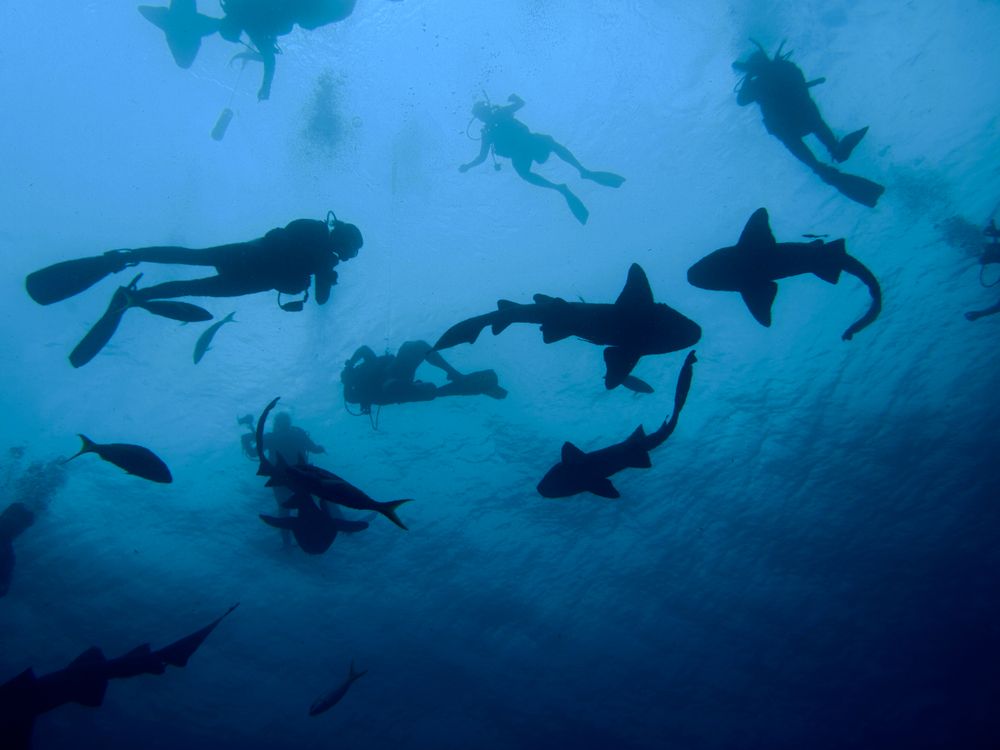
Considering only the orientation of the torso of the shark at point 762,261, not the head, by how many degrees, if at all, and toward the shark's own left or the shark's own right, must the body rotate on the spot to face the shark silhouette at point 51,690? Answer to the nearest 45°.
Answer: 0° — it already faces it

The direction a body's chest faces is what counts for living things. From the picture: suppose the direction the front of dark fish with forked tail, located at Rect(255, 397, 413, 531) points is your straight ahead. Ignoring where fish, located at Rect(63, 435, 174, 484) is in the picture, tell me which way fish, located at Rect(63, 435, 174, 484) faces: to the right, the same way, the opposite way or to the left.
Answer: the opposite way

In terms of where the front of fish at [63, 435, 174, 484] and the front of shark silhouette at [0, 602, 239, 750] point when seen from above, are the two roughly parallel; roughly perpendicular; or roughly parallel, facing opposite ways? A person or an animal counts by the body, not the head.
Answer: roughly parallel, facing opposite ways

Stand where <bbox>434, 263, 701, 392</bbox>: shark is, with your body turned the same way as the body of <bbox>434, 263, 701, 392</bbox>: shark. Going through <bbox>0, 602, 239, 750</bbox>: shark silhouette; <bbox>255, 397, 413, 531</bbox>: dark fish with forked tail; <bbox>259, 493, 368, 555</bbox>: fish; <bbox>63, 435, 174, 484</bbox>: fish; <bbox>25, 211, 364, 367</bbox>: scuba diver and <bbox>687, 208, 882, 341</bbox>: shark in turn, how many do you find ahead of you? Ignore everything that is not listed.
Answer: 1

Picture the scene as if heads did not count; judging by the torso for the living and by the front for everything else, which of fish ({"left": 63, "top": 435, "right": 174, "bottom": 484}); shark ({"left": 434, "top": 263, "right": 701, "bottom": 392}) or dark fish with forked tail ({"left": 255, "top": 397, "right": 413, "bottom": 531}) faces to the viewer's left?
the dark fish with forked tail

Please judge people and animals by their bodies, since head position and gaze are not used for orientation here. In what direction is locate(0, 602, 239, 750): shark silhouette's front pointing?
to the viewer's left

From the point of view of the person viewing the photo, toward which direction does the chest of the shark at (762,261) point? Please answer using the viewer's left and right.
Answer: facing to the left of the viewer

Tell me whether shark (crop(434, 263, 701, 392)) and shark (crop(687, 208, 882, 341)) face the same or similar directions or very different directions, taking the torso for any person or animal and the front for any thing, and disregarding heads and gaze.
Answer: very different directions

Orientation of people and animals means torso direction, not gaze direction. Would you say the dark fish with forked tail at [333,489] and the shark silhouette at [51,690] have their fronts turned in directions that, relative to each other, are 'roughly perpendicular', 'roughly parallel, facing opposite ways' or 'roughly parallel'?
roughly parallel

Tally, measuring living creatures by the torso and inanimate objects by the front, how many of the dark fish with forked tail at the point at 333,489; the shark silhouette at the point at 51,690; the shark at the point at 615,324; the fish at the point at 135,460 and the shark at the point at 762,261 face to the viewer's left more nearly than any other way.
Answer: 3
